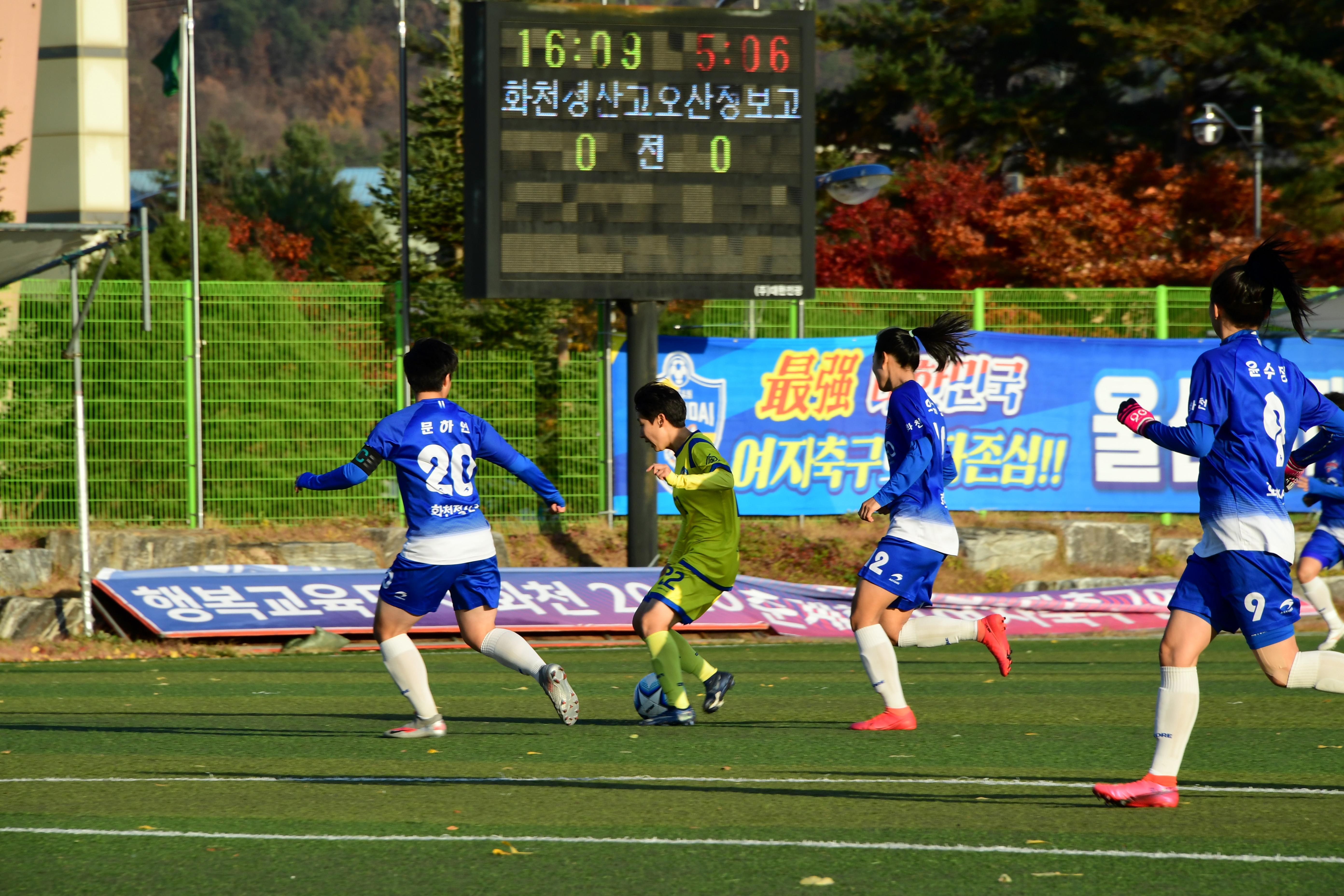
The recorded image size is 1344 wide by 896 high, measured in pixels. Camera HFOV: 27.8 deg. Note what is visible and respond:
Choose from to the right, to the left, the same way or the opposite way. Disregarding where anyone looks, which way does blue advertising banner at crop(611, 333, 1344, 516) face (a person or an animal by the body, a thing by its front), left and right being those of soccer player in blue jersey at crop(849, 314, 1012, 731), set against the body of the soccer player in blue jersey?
to the left

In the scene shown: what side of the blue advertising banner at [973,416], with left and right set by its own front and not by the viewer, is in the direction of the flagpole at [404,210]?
right

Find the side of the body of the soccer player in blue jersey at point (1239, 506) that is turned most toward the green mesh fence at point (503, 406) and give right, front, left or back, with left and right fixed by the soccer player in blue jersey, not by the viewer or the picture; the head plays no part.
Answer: front

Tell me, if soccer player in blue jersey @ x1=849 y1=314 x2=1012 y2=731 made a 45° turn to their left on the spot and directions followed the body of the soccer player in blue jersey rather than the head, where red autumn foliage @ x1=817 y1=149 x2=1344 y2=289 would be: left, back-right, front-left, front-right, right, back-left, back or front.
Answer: back-right

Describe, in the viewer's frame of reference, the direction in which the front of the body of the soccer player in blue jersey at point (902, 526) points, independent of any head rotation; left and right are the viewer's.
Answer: facing to the left of the viewer

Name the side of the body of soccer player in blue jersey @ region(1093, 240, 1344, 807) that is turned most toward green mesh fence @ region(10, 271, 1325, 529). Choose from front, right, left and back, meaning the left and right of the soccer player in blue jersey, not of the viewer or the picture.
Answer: front

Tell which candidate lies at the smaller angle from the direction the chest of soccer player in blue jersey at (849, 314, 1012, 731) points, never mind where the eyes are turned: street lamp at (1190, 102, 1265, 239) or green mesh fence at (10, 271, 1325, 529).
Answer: the green mesh fence
